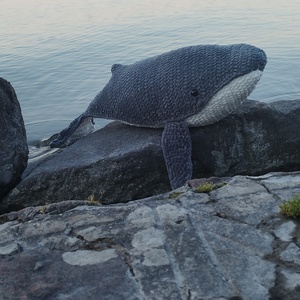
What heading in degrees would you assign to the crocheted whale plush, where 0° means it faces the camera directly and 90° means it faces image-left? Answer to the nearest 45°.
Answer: approximately 270°

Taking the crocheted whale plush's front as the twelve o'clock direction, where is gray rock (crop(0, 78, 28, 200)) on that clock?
The gray rock is roughly at 6 o'clock from the crocheted whale plush.

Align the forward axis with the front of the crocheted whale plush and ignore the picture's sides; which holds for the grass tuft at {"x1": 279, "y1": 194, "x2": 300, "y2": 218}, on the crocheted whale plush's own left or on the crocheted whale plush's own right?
on the crocheted whale plush's own right

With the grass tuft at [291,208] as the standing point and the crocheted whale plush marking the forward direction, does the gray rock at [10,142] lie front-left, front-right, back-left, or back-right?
front-left

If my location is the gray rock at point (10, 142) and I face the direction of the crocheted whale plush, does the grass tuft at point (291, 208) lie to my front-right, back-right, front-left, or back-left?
front-right

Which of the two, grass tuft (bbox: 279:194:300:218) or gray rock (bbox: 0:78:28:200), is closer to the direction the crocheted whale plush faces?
the grass tuft
